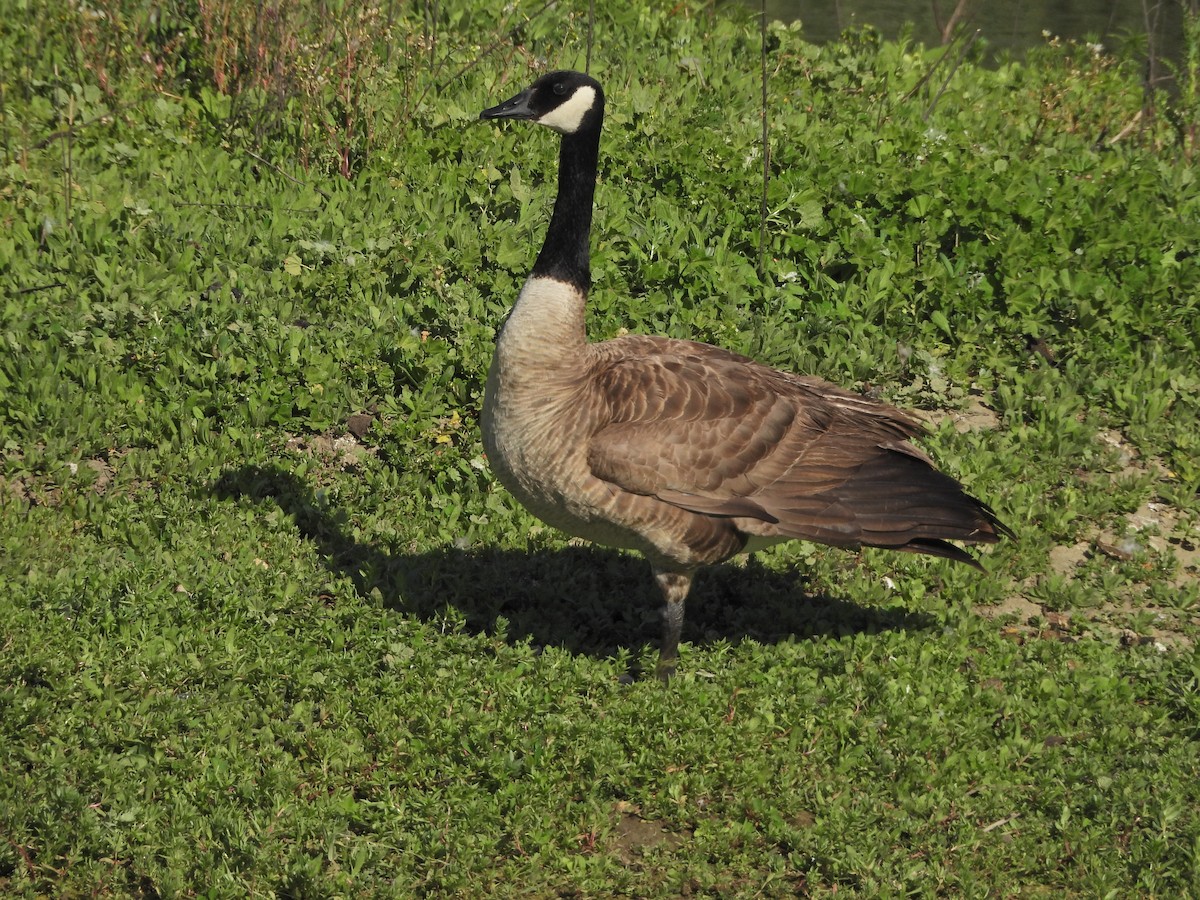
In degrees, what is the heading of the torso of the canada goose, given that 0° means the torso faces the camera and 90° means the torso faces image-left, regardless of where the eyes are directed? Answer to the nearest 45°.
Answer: approximately 90°
